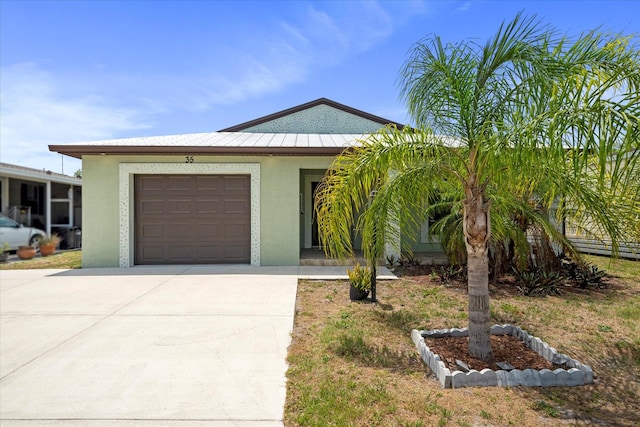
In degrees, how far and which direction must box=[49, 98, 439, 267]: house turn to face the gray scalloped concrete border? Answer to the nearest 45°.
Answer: approximately 45° to its left

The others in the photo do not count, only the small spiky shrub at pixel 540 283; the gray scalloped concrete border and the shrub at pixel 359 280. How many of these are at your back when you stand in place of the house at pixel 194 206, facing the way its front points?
0

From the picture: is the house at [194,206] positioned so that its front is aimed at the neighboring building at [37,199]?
no

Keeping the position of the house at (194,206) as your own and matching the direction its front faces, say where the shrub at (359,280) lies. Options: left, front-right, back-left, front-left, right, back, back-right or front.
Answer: front-left

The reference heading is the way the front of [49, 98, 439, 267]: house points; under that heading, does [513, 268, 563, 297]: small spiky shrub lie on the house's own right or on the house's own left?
on the house's own left

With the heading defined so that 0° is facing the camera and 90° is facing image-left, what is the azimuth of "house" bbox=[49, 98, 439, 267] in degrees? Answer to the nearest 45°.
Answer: approximately 0°

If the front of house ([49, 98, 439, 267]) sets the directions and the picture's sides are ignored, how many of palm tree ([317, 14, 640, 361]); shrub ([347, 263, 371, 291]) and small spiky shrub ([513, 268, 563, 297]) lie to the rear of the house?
0

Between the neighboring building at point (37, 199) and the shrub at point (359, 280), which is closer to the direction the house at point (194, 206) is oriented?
the shrub

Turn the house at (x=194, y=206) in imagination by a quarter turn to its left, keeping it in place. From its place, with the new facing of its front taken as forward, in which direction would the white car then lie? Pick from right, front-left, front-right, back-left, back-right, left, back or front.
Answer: back-left

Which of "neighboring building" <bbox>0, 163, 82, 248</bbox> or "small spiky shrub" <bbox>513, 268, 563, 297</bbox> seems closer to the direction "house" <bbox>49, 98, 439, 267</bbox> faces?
the small spiky shrub

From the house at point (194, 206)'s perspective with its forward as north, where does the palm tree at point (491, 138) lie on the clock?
The palm tree is roughly at 11 o'clock from the house.
